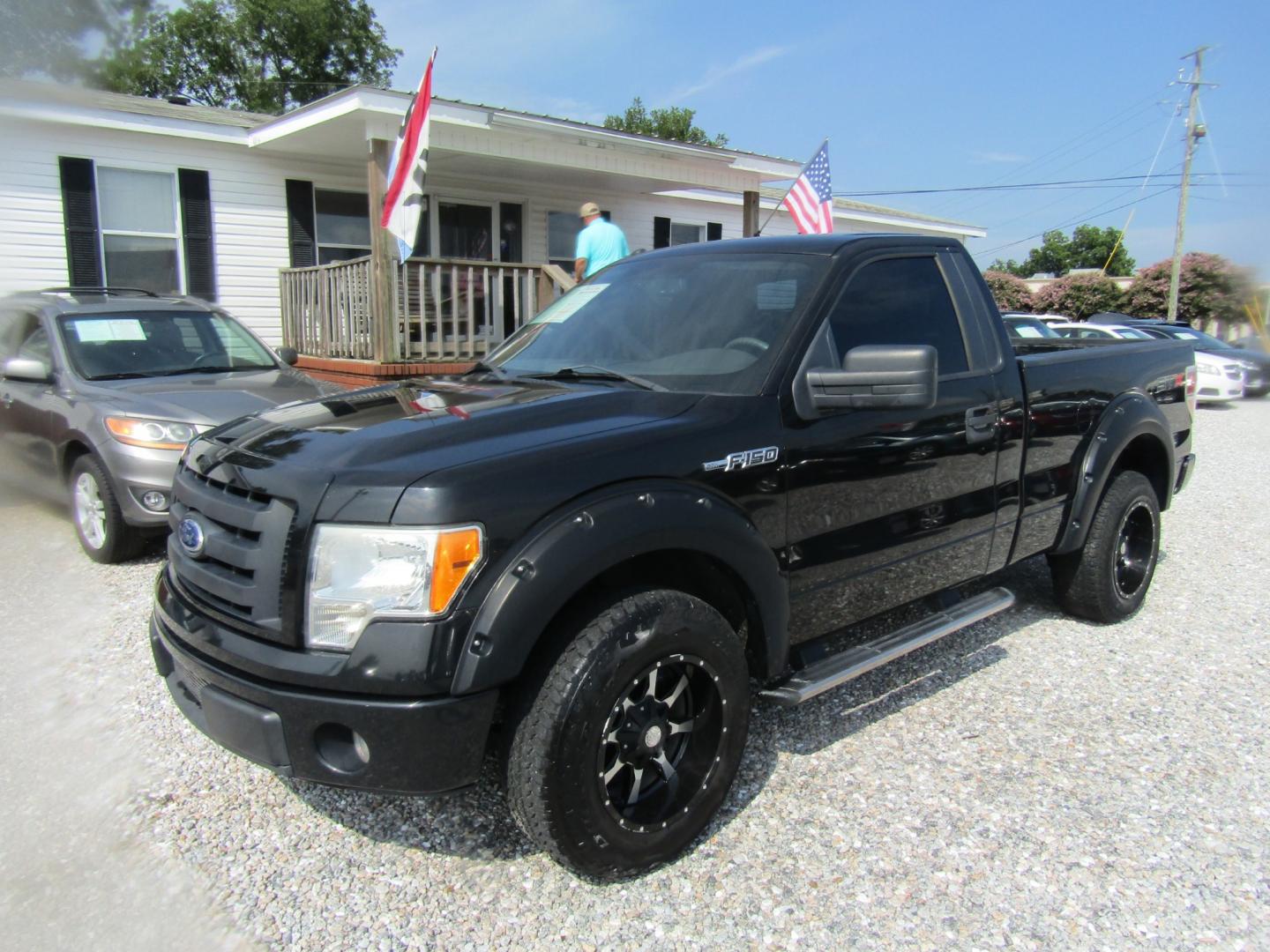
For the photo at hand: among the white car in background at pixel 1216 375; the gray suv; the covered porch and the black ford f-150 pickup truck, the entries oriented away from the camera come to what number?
0

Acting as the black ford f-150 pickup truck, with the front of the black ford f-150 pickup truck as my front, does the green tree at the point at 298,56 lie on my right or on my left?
on my right

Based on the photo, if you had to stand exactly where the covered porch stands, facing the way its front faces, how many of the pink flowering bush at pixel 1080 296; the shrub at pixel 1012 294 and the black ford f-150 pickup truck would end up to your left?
2

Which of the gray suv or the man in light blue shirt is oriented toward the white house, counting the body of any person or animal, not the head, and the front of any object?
the man in light blue shirt

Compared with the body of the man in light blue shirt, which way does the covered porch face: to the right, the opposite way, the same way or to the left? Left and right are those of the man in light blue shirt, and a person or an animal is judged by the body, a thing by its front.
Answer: the opposite way

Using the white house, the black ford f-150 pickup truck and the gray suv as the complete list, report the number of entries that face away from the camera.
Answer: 0

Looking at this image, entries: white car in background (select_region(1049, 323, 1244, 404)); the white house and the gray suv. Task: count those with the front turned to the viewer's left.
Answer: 0

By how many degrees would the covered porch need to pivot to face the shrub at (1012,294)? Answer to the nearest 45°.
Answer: approximately 90° to its left

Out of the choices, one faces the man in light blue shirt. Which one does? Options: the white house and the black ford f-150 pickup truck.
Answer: the white house

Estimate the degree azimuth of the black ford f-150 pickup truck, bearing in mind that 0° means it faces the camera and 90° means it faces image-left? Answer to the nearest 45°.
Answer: approximately 45°

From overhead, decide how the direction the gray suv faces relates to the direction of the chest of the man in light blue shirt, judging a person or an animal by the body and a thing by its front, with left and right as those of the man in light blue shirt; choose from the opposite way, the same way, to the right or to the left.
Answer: the opposite way

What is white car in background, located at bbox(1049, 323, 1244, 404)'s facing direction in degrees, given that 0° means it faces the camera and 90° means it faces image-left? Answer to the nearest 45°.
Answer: approximately 315°

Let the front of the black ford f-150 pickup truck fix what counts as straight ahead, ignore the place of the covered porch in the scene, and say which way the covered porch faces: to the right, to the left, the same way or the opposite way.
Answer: to the left

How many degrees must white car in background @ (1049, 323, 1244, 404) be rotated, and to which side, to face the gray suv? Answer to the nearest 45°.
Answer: approximately 90° to its right

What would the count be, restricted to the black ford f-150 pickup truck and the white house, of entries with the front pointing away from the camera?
0
